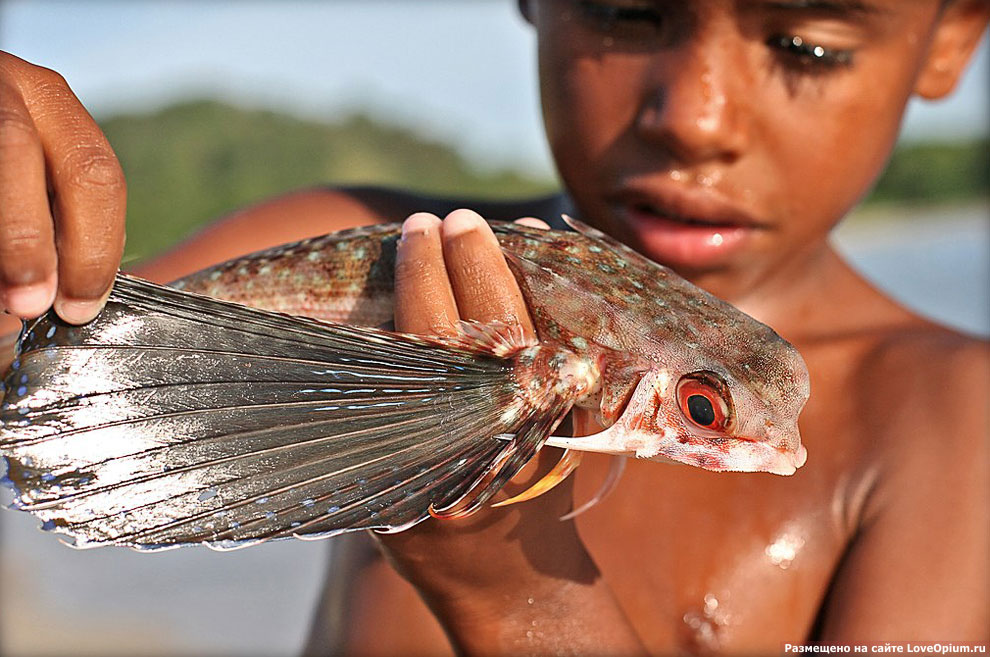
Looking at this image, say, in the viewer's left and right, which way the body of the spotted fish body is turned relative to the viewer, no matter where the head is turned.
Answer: facing to the right of the viewer
